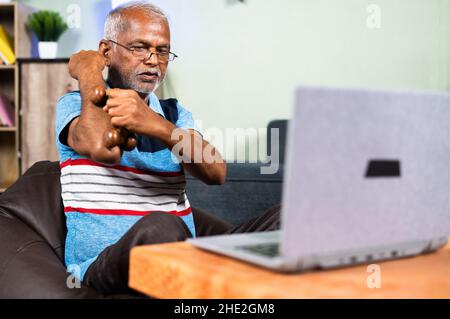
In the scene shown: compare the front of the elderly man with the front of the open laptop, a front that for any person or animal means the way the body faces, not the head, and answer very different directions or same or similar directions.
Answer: very different directions

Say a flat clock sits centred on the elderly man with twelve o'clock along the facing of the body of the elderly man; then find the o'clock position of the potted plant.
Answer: The potted plant is roughly at 7 o'clock from the elderly man.

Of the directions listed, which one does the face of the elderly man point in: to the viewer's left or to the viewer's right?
to the viewer's right

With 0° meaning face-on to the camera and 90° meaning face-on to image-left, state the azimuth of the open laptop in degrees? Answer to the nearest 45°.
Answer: approximately 135°

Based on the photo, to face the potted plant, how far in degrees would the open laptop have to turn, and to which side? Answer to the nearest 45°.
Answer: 0° — it already faces it

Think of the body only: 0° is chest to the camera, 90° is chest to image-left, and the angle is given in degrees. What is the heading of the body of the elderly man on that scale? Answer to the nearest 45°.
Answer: approximately 315°

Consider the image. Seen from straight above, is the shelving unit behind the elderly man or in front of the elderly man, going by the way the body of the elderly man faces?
behind
